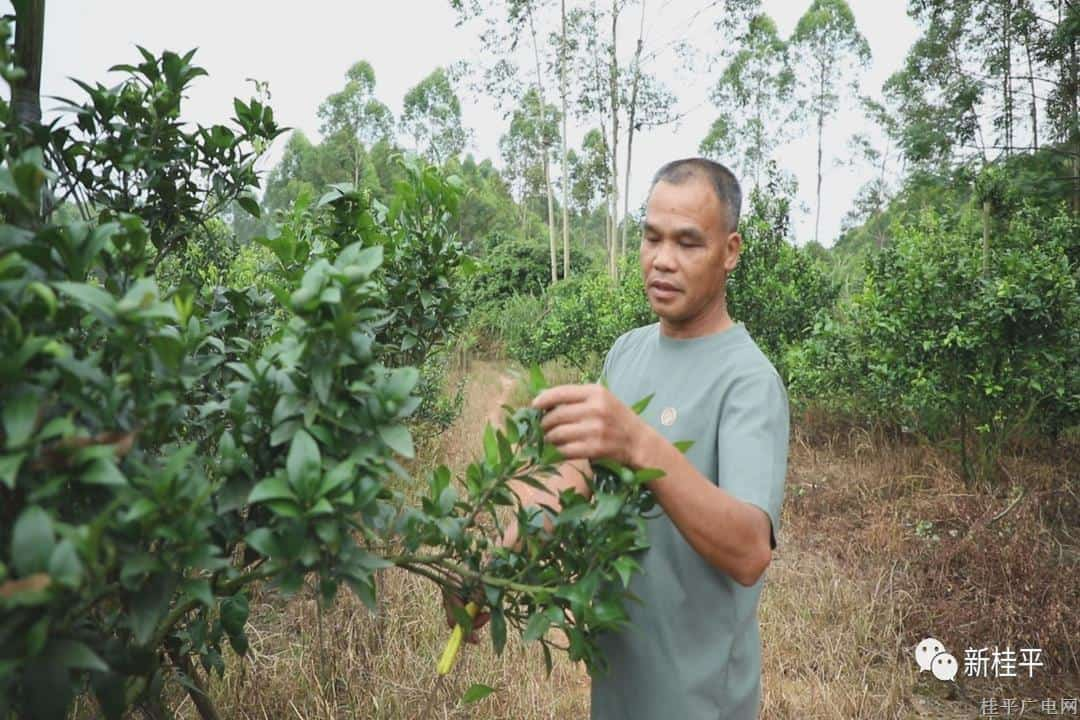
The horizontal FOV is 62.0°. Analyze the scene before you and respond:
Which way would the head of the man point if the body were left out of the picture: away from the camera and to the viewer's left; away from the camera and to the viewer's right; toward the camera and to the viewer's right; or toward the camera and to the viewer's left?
toward the camera and to the viewer's left

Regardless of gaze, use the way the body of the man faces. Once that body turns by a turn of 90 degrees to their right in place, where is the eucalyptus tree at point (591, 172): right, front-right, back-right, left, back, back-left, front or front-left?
front-right

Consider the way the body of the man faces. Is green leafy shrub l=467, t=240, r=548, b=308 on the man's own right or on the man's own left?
on the man's own right

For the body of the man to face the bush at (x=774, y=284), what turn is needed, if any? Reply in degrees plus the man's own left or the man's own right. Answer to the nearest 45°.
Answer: approximately 135° to the man's own right

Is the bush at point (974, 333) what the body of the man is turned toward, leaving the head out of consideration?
no

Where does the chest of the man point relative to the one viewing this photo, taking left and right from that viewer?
facing the viewer and to the left of the viewer

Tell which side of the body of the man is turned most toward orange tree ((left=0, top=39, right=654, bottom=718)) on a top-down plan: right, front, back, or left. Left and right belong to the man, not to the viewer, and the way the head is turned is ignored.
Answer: front

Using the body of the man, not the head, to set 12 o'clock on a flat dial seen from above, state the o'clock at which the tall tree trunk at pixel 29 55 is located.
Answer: The tall tree trunk is roughly at 1 o'clock from the man.

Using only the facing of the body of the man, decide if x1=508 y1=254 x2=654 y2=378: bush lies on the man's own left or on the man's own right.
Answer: on the man's own right
